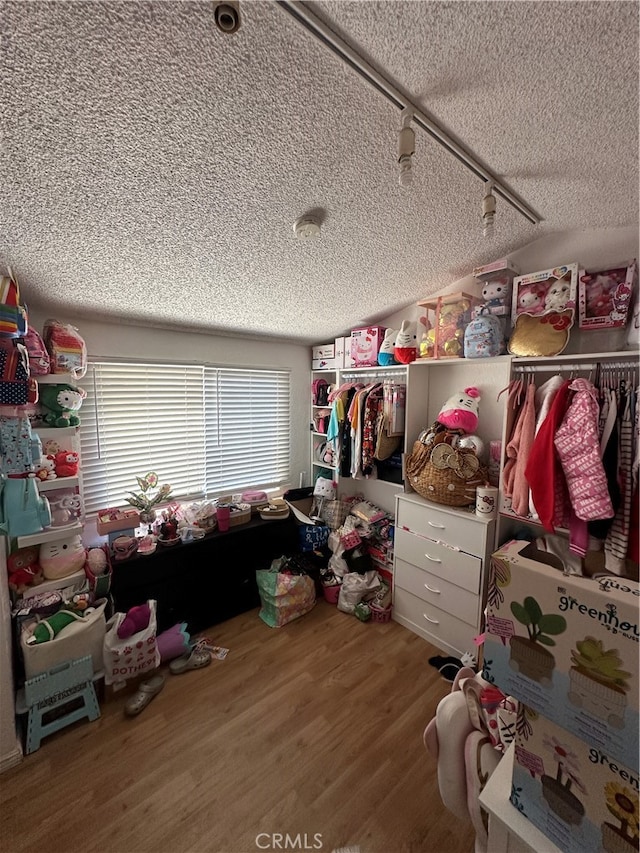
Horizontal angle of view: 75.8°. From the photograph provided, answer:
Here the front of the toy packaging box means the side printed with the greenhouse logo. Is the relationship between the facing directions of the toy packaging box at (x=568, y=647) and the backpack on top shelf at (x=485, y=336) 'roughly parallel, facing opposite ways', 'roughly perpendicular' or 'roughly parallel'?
roughly parallel

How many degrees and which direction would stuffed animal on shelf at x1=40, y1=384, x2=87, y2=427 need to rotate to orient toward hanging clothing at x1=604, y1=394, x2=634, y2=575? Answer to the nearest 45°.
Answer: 0° — it already faces it

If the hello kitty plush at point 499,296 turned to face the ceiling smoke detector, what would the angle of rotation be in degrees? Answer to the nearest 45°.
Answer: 0° — it already faces it

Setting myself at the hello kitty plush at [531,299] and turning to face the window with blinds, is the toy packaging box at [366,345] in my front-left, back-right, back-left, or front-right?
front-right

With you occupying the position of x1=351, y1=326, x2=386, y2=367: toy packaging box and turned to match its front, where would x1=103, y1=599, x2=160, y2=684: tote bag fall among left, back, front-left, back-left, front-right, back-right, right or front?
front

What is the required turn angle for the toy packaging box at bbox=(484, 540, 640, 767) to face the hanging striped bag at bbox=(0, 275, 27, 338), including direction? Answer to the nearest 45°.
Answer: approximately 45° to its right

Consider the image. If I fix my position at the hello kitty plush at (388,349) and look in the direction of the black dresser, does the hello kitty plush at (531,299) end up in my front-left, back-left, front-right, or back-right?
back-left

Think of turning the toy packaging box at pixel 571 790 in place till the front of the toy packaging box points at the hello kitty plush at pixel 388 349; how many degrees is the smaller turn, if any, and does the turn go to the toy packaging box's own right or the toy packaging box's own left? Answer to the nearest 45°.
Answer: approximately 90° to the toy packaging box's own right

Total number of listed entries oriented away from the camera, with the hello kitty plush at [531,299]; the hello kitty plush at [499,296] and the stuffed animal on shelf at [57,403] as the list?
0

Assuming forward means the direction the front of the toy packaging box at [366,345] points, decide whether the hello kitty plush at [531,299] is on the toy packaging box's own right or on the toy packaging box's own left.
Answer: on the toy packaging box's own left

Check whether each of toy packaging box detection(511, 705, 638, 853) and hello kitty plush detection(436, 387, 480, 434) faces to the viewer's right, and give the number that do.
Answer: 0

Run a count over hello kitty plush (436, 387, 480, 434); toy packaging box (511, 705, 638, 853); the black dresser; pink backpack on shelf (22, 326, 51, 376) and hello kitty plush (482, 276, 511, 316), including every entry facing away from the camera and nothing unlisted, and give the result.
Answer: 0
